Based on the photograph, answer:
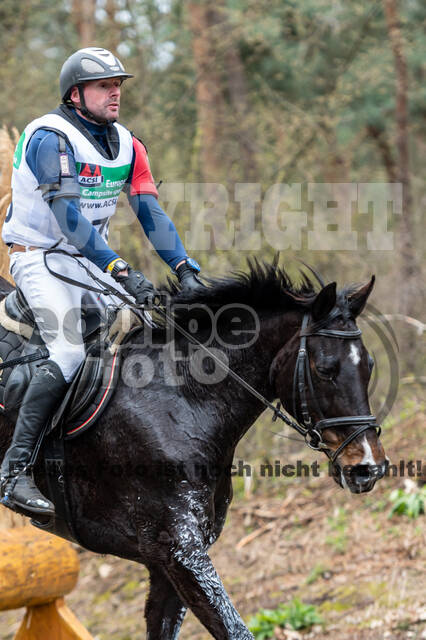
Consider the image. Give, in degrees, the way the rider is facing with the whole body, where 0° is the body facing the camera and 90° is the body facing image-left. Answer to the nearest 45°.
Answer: approximately 315°

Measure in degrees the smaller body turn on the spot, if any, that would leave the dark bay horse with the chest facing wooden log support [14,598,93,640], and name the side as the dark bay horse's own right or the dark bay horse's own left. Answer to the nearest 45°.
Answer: approximately 180°

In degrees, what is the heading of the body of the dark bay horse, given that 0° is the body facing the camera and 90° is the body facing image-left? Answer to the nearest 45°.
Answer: approximately 315°

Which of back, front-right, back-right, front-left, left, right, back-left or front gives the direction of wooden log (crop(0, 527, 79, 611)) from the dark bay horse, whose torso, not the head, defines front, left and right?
back

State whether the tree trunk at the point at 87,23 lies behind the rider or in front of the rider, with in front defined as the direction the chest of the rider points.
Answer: behind
